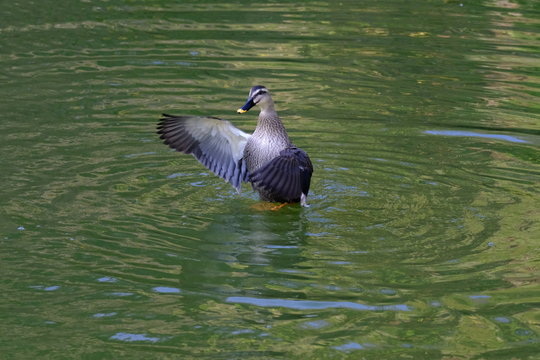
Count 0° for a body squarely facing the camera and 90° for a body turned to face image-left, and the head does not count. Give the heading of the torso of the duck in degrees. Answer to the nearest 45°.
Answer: approximately 45°
